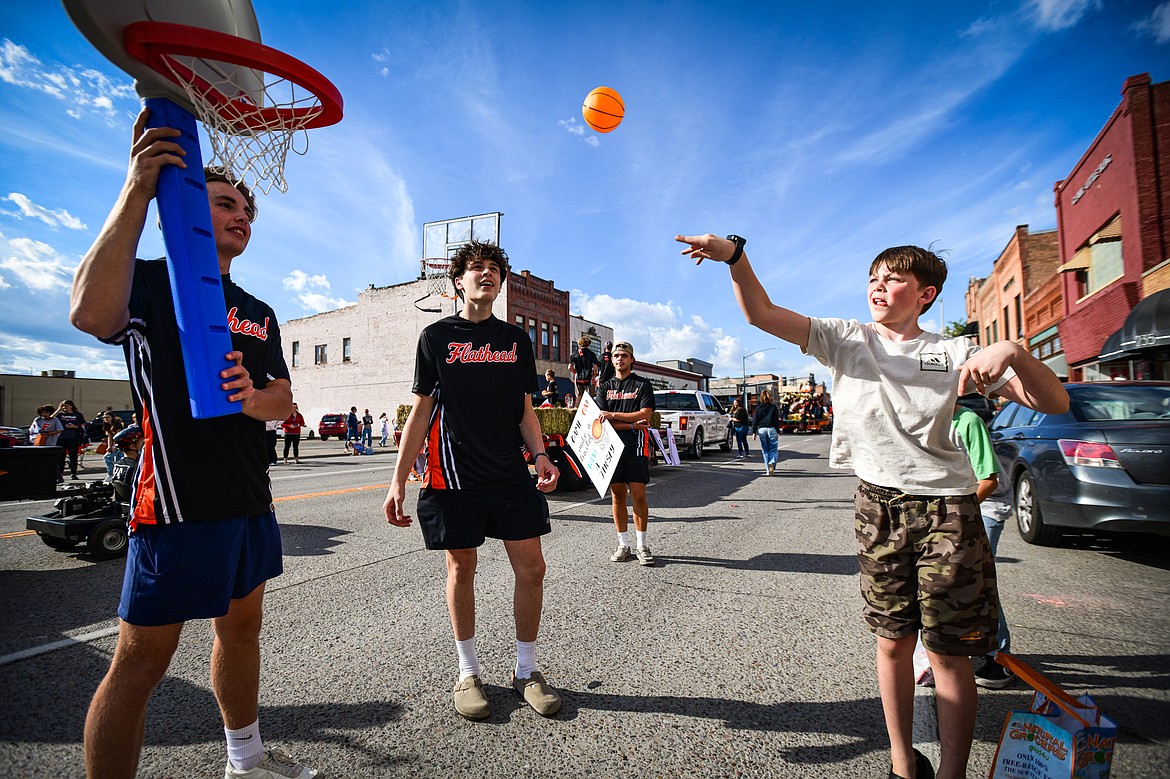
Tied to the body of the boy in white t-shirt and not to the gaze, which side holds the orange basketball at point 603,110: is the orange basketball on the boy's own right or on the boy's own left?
on the boy's own right

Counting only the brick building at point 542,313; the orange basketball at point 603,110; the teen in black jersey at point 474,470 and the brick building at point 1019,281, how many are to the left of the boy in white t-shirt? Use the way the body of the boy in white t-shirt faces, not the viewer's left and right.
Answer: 0

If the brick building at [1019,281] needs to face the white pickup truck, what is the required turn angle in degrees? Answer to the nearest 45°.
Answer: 0° — it already faces it

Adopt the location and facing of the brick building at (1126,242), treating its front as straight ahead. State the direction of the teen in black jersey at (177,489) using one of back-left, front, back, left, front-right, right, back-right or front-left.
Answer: front-left

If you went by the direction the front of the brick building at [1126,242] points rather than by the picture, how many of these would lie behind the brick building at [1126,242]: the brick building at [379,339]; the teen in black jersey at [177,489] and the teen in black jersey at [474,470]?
0

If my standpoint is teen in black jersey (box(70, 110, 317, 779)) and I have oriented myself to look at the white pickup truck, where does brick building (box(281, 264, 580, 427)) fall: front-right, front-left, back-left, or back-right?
front-left

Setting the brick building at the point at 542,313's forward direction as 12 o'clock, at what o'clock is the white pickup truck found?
The white pickup truck is roughly at 1 o'clock from the brick building.

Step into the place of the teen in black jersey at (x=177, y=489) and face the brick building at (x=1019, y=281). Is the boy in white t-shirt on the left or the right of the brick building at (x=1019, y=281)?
right

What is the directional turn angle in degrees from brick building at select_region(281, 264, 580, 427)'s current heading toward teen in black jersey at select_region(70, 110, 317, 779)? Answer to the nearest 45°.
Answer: approximately 45° to its right

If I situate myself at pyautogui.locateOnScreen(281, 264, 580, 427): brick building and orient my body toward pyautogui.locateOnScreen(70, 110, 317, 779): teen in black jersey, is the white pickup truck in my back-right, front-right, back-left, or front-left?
front-left

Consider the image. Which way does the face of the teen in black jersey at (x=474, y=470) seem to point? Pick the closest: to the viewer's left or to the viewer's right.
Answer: to the viewer's right

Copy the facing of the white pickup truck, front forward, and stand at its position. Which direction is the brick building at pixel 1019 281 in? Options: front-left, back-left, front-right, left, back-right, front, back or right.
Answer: front

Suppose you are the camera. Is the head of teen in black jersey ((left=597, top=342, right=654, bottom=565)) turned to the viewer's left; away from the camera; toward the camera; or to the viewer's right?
toward the camera

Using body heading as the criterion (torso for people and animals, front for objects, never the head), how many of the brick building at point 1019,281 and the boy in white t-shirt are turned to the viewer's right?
0

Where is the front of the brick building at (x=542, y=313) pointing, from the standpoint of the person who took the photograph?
facing the viewer and to the right of the viewer

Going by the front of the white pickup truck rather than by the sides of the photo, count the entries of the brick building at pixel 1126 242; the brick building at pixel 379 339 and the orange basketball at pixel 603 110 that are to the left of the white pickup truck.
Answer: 1

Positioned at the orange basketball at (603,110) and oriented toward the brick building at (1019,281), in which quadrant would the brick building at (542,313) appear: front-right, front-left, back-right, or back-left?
front-left

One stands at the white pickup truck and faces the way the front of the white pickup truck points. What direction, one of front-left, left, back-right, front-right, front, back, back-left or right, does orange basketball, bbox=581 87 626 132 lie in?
back-right
